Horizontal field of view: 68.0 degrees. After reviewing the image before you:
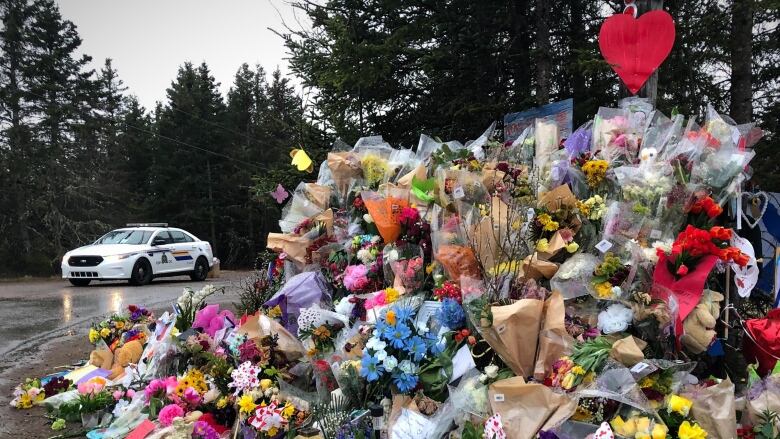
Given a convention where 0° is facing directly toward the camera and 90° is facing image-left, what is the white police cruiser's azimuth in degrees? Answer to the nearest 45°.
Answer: approximately 45°

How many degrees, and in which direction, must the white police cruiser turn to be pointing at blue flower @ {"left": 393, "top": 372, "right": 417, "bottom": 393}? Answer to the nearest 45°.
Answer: approximately 45° to its left

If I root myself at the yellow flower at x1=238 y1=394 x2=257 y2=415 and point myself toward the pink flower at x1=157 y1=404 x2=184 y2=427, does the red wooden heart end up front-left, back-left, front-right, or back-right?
back-right

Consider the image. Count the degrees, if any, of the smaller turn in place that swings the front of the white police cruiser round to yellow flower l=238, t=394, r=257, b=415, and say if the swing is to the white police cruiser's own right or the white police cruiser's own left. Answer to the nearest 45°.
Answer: approximately 45° to the white police cruiser's own left

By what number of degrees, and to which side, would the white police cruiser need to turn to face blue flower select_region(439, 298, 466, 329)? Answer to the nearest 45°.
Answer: approximately 45° to its left

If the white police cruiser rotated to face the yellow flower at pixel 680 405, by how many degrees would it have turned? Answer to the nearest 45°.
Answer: approximately 45° to its left

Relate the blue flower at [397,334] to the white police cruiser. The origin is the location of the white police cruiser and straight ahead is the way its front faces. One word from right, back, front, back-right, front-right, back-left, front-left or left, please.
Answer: front-left

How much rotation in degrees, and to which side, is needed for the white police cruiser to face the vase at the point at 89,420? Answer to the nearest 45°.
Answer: approximately 45° to its left

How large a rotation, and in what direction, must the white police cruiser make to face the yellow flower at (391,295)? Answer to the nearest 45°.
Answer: approximately 45° to its left

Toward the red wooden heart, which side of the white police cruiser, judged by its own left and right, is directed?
left

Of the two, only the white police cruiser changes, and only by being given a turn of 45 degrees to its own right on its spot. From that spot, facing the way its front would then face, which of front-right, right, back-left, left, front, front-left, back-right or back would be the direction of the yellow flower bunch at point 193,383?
left

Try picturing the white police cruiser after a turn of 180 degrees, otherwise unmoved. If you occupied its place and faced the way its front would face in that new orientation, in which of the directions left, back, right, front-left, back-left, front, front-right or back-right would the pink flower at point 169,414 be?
back-right

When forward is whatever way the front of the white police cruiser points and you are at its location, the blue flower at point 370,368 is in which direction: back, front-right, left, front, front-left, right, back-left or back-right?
front-left
